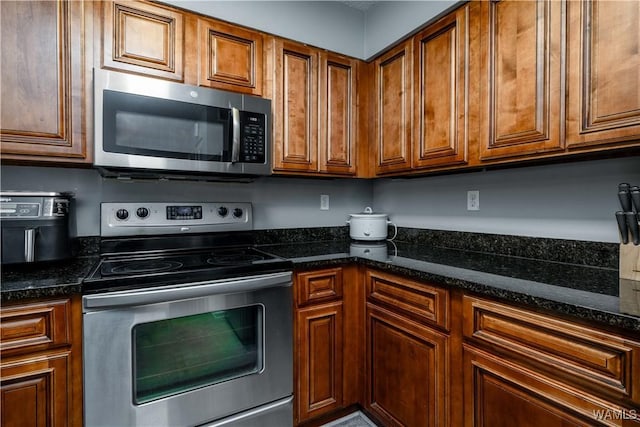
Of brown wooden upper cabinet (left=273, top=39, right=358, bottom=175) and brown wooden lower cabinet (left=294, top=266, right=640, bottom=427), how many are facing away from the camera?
0

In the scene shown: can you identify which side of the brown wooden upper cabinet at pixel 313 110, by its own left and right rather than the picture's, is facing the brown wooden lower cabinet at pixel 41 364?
right

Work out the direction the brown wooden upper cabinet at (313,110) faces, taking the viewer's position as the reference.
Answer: facing the viewer and to the right of the viewer

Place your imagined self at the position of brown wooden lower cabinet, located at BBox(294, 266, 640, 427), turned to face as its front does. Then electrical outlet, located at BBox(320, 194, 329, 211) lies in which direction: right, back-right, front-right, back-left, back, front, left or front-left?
right

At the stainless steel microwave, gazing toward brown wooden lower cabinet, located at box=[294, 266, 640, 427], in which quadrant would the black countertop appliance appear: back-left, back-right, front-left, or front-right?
back-right

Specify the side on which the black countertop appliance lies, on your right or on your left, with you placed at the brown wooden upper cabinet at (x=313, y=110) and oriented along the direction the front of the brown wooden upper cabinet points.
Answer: on your right

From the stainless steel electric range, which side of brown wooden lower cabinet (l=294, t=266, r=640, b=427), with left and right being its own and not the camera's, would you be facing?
front

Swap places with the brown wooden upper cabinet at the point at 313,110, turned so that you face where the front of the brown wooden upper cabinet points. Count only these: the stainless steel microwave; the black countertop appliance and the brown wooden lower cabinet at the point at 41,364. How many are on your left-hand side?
0

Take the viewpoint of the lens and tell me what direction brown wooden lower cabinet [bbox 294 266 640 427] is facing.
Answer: facing the viewer and to the left of the viewer
